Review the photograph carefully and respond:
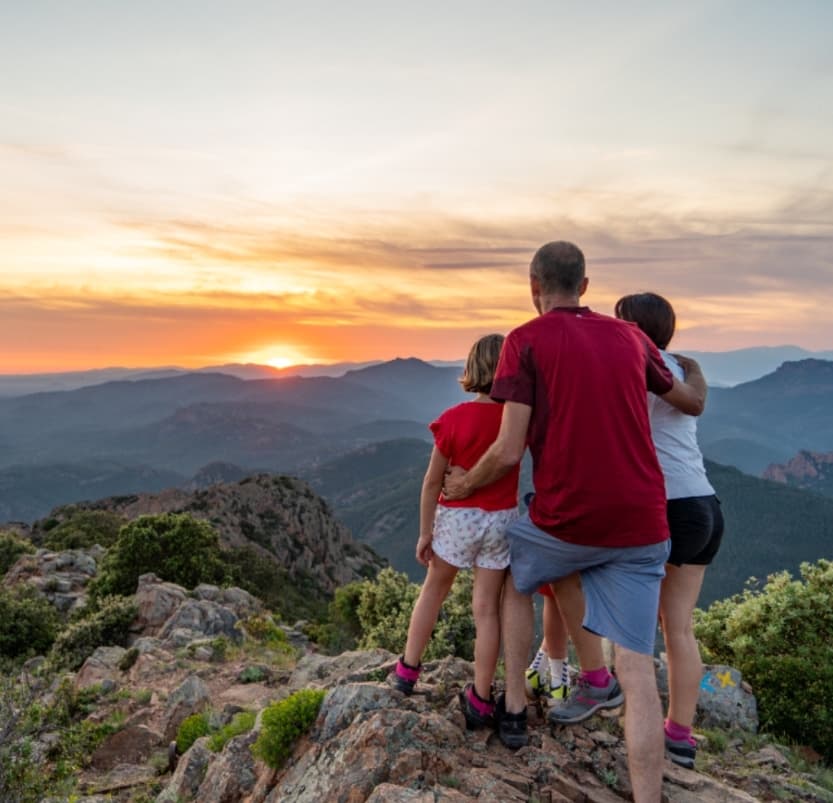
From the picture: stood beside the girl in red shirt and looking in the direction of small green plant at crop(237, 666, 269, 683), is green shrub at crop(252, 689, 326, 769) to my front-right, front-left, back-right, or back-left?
front-left

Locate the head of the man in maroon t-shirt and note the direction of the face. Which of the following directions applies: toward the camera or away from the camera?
away from the camera

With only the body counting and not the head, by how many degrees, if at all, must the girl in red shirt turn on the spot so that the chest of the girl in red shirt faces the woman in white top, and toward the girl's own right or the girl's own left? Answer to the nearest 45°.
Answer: approximately 90° to the girl's own right

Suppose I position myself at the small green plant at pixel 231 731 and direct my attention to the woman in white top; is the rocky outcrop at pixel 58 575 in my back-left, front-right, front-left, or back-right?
back-left

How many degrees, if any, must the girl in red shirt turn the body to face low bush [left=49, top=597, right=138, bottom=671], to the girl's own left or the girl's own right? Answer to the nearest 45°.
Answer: approximately 45° to the girl's own left

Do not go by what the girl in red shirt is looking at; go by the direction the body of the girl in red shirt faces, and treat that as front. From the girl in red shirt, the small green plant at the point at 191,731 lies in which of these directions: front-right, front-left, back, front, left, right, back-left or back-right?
front-left

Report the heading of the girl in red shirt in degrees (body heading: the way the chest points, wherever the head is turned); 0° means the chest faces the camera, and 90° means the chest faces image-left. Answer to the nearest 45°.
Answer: approximately 180°

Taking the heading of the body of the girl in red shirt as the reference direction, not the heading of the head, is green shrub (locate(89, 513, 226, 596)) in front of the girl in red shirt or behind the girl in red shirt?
in front

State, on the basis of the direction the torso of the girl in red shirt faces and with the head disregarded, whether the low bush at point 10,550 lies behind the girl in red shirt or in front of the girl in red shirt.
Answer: in front

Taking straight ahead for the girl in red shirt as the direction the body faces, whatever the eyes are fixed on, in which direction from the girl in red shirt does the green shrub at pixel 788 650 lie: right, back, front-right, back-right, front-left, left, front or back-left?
front-right

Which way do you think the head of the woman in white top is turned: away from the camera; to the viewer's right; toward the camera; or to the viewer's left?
away from the camera

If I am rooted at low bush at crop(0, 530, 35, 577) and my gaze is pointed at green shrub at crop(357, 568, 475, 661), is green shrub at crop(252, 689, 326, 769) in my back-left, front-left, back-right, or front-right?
front-right
